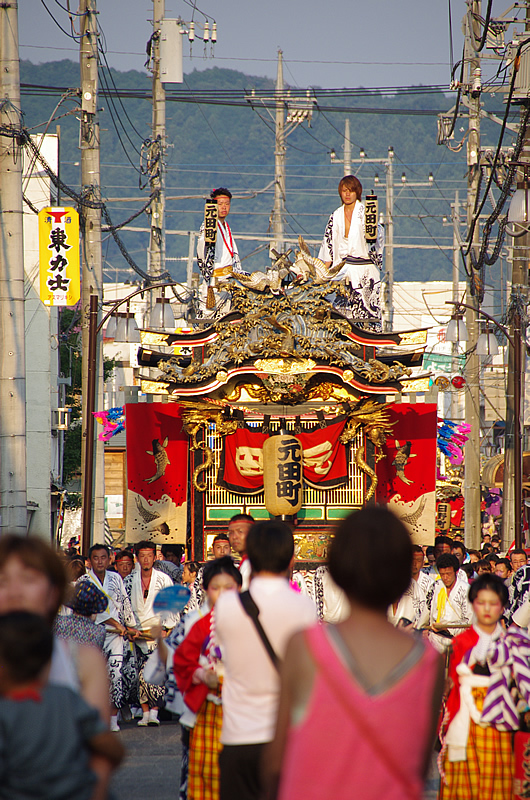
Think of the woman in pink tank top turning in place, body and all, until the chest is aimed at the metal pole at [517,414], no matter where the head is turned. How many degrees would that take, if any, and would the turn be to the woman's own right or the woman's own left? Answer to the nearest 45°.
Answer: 0° — they already face it

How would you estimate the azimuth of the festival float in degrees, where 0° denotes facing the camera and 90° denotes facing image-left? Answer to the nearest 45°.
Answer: approximately 0°

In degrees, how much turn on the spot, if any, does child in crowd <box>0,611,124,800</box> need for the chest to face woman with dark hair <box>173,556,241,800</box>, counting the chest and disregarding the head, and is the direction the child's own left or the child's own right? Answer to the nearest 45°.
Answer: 0° — they already face them

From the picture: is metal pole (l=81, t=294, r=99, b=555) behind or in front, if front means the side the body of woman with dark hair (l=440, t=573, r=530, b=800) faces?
behind

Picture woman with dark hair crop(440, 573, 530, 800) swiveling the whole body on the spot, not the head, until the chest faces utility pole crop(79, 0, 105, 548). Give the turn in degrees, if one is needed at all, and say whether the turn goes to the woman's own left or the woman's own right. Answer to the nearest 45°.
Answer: approximately 135° to the woman's own right

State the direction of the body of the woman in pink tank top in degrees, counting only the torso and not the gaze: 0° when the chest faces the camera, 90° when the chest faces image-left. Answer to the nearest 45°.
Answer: approximately 180°

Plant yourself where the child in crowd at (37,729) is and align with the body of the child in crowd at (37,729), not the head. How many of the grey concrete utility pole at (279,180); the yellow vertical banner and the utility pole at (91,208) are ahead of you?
3

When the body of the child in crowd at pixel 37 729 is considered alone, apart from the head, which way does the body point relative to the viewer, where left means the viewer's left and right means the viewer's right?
facing away from the viewer

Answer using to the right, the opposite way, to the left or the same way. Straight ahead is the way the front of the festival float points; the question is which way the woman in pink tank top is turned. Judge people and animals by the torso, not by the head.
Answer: the opposite way

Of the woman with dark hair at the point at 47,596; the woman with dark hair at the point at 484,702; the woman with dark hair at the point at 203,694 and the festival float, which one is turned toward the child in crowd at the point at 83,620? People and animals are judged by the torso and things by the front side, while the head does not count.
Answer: the festival float
